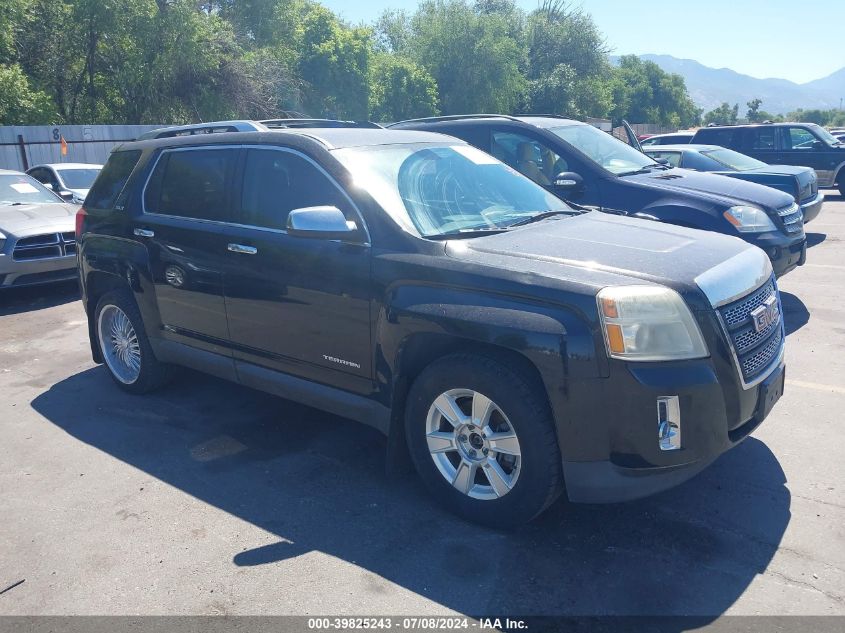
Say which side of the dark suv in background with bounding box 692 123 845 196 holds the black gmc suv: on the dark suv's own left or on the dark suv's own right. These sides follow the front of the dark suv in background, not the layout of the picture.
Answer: on the dark suv's own right

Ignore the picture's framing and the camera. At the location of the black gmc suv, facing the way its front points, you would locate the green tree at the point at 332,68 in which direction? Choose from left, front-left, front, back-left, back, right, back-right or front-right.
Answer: back-left

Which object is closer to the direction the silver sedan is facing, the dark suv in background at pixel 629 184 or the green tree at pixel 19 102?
the dark suv in background

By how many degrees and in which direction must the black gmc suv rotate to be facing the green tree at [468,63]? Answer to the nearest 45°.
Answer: approximately 135° to its left

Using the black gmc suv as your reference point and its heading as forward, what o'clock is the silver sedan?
The silver sedan is roughly at 6 o'clock from the black gmc suv.

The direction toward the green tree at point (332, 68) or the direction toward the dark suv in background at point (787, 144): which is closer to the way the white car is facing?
the dark suv in background

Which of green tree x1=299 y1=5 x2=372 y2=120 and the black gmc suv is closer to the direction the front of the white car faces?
the black gmc suv

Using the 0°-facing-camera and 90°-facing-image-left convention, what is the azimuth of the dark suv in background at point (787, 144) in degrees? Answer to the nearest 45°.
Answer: approximately 315°

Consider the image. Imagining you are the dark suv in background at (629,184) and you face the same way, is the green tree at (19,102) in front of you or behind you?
behind
